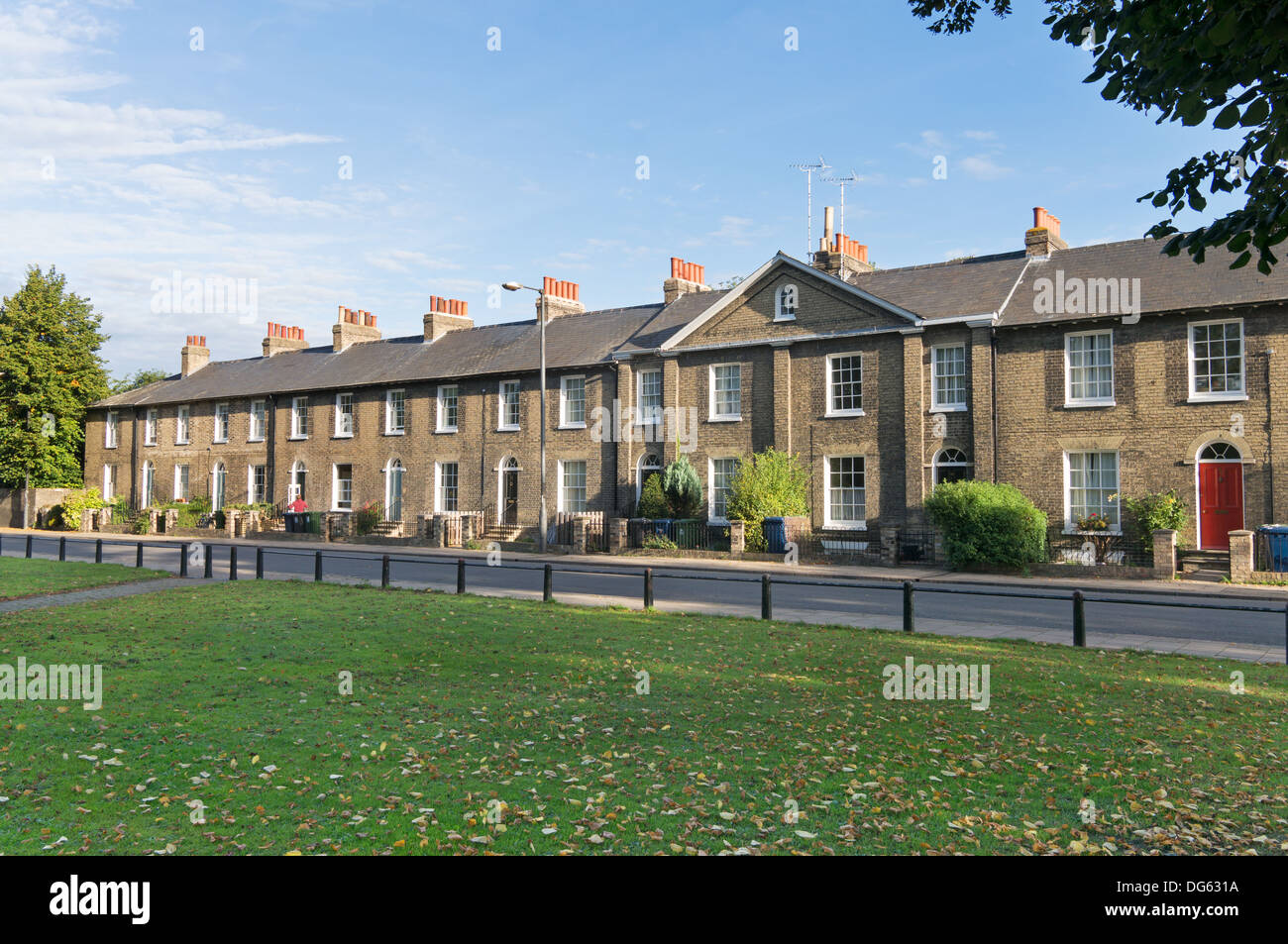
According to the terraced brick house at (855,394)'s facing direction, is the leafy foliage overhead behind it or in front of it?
in front

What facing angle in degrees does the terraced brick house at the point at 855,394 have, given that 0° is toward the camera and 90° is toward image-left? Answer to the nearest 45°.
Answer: approximately 45°
